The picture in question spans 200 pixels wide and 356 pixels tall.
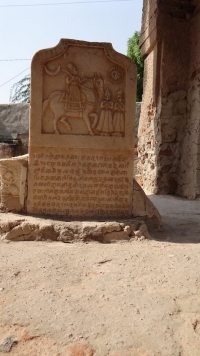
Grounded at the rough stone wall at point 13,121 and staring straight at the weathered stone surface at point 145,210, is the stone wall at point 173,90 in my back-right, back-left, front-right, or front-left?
front-left

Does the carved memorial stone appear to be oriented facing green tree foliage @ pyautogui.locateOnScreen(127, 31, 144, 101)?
no

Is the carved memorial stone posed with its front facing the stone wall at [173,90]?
no

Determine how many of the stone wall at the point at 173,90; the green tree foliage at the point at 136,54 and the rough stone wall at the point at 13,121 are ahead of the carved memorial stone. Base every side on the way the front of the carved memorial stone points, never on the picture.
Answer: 0

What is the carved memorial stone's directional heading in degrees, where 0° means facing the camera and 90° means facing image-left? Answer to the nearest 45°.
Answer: approximately 0°

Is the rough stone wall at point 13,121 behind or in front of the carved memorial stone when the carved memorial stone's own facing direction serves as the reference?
behind
